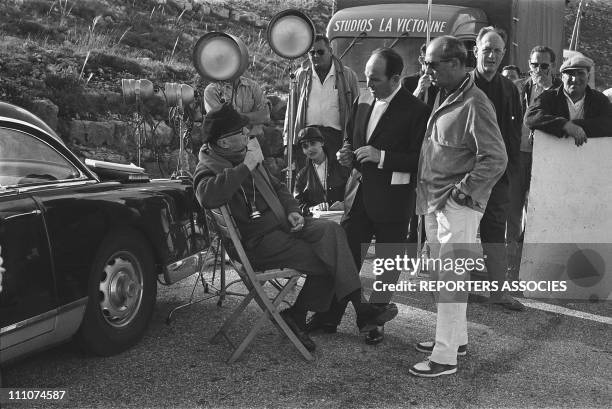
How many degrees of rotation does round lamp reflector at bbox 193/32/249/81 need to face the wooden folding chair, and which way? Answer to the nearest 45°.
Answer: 0° — it already faces it

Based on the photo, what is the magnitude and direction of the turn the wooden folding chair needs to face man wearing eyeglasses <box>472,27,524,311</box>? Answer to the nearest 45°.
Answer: approximately 45° to its left

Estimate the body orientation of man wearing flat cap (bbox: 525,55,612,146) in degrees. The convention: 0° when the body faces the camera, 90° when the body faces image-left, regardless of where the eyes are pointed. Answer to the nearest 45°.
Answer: approximately 0°

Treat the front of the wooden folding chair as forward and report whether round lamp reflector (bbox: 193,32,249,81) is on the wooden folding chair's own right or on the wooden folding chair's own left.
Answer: on the wooden folding chair's own left

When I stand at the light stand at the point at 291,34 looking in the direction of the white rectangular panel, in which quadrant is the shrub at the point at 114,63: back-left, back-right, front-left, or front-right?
back-left

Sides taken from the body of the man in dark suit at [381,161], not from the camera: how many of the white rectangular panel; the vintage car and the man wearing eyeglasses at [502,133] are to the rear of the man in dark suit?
2

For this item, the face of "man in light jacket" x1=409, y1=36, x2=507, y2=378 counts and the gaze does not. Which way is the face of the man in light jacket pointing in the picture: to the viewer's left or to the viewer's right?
to the viewer's left

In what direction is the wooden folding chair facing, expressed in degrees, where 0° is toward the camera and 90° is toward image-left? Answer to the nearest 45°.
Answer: approximately 270°

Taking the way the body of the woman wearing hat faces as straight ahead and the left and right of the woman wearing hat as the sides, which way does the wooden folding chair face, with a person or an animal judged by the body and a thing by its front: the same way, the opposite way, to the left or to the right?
to the left

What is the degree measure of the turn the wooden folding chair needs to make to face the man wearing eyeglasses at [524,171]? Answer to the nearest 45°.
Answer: approximately 45° to its left

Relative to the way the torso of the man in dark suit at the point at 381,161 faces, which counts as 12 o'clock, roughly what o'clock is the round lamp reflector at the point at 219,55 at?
The round lamp reflector is roughly at 3 o'clock from the man in dark suit.

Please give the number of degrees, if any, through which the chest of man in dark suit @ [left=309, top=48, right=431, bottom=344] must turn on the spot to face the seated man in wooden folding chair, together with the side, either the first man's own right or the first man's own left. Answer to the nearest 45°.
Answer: approximately 45° to the first man's own right
